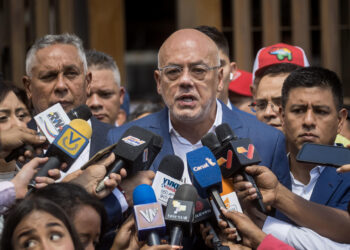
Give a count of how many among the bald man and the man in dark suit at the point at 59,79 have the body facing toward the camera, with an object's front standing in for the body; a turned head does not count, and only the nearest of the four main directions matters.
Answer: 2

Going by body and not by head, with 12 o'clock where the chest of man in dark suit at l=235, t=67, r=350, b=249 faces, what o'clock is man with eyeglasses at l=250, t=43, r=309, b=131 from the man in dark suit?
The man with eyeglasses is roughly at 4 o'clock from the man in dark suit.

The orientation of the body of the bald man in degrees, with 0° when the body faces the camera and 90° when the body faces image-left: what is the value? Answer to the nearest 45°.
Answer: approximately 0°

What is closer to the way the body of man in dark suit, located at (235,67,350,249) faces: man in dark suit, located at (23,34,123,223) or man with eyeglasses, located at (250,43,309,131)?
the man in dark suit

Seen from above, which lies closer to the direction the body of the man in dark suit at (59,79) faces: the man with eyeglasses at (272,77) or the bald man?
the bald man

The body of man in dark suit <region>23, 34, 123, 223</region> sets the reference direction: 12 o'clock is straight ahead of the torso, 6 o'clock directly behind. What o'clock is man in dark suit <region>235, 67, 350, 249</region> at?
man in dark suit <region>235, 67, 350, 249</region> is roughly at 10 o'clock from man in dark suit <region>23, 34, 123, 223</region>.

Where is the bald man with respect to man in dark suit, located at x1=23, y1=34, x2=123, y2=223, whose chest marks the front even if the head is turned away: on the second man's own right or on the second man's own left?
on the second man's own left

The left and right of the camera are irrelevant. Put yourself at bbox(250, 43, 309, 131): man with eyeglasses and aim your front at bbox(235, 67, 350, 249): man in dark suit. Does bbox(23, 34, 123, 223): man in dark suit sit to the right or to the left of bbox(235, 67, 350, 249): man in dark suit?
right
